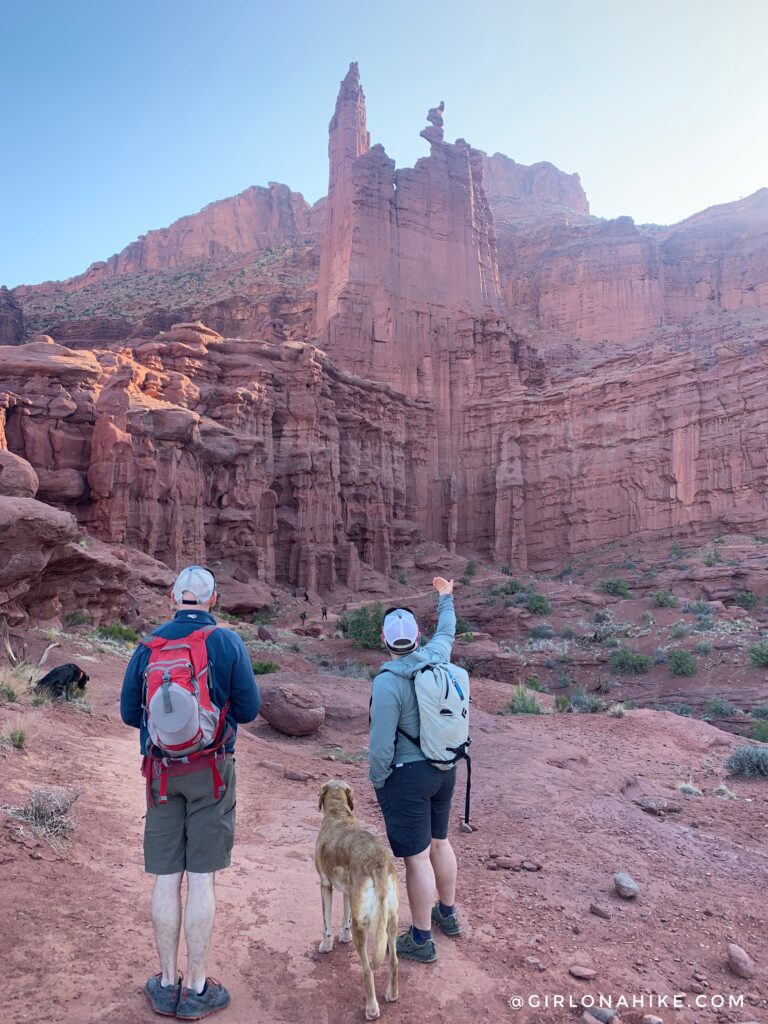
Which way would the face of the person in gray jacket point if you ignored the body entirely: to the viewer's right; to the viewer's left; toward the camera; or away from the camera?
away from the camera

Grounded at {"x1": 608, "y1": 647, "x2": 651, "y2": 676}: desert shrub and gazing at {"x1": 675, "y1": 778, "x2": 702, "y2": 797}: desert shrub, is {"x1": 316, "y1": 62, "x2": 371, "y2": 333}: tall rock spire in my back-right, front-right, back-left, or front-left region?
back-right

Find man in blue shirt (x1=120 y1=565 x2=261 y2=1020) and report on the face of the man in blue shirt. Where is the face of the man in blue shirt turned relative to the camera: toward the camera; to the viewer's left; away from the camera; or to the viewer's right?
away from the camera

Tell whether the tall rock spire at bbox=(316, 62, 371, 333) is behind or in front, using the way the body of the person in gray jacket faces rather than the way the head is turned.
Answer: in front

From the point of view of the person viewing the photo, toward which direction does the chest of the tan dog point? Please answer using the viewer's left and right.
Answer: facing away from the viewer and to the left of the viewer

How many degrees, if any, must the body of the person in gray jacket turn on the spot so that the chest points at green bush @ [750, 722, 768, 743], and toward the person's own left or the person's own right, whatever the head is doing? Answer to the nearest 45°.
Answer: approximately 90° to the person's own right

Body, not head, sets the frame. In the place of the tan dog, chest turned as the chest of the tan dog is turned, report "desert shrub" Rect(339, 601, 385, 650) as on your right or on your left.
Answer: on your right

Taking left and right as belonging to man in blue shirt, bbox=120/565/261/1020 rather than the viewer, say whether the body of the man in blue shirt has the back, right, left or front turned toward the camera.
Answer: back
